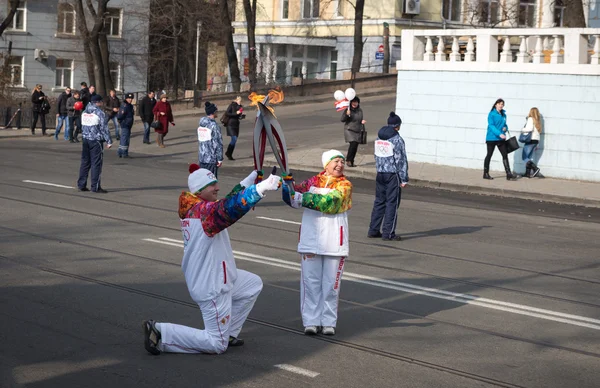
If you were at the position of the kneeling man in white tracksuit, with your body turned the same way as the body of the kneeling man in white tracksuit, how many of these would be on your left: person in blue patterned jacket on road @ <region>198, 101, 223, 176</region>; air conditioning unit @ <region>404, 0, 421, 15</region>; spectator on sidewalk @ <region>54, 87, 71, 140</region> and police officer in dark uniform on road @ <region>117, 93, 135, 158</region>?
4

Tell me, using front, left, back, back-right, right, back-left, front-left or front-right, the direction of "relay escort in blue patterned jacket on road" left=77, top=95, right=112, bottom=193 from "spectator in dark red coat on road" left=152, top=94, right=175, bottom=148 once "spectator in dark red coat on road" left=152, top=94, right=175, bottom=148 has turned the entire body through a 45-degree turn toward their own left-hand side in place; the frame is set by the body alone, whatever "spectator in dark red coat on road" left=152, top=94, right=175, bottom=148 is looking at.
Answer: right

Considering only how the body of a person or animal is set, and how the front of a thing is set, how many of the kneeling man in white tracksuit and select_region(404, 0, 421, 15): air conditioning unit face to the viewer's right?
1

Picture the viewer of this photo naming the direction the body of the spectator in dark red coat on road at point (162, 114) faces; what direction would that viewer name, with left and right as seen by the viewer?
facing the viewer and to the right of the viewer

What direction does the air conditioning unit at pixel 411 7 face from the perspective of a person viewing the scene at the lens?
facing the viewer

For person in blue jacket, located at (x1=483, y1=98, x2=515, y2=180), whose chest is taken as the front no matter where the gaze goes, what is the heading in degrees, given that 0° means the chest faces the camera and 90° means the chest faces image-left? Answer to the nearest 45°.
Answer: approximately 315°

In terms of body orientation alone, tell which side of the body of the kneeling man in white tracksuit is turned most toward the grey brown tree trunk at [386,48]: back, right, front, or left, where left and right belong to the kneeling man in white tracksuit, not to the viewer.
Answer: left

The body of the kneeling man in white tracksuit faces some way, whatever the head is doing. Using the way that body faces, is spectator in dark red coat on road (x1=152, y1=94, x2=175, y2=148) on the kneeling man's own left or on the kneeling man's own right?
on the kneeling man's own left

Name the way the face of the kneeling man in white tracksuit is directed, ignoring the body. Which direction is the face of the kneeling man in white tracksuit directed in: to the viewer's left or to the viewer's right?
to the viewer's right

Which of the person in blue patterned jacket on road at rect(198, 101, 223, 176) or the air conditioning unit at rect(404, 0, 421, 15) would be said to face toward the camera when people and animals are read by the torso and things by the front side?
the air conditioning unit

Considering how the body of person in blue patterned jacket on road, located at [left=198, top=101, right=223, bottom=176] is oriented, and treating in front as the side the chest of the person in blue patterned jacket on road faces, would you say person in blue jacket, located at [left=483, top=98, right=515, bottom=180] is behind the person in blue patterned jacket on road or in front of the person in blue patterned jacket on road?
in front

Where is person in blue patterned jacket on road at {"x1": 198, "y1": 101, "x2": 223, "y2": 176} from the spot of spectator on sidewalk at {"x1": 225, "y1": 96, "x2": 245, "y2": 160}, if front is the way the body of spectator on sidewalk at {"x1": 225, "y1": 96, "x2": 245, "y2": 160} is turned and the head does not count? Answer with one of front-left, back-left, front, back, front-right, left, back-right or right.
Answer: front-right

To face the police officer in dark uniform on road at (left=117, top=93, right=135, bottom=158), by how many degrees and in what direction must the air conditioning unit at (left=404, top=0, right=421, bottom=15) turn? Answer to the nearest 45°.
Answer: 0° — it already faces them

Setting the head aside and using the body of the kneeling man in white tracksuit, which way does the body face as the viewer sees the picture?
to the viewer's right
